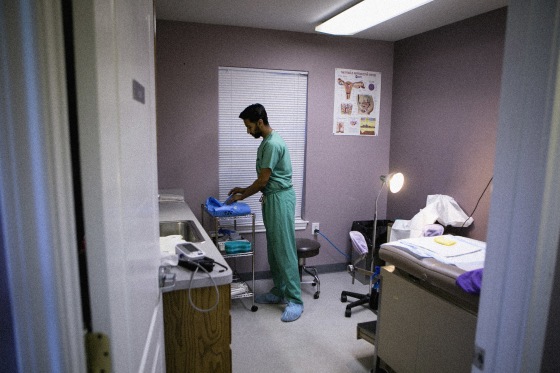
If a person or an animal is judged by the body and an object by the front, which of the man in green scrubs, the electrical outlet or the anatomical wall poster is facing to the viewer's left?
the man in green scrubs

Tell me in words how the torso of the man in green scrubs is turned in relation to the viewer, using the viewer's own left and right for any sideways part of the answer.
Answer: facing to the left of the viewer

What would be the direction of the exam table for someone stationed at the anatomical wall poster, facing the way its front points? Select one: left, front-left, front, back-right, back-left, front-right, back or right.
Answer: front

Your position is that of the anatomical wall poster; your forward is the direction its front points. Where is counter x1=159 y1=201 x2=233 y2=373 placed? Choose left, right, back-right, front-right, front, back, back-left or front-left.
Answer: front

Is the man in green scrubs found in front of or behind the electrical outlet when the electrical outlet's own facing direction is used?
in front

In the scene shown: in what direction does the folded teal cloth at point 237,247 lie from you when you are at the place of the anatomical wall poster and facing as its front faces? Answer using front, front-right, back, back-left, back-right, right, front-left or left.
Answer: front-right

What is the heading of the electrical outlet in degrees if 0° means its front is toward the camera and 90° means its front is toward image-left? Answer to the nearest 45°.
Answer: approximately 0°

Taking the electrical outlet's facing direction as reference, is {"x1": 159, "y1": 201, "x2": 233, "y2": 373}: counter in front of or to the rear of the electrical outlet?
in front

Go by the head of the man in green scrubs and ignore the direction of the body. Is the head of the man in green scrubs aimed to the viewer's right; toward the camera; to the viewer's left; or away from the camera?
to the viewer's left

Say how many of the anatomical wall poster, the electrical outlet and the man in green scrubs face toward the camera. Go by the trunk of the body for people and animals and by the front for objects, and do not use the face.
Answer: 2

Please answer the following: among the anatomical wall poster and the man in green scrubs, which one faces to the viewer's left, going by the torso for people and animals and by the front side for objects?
the man in green scrubs

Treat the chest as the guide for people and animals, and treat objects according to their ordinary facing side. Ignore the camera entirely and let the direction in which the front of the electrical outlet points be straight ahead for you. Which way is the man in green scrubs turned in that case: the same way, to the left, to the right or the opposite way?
to the right
